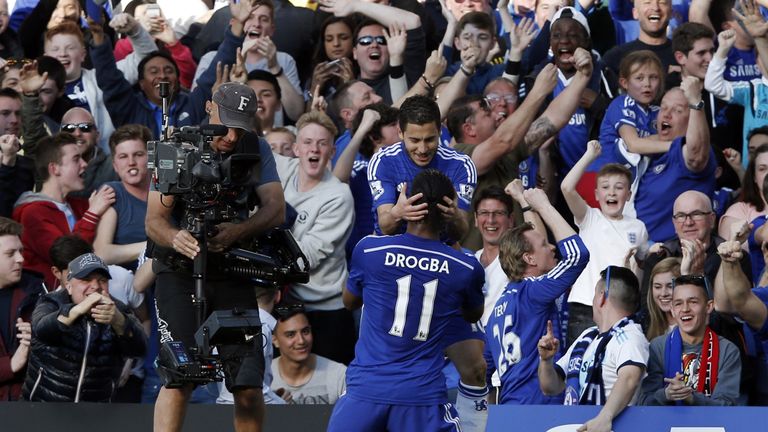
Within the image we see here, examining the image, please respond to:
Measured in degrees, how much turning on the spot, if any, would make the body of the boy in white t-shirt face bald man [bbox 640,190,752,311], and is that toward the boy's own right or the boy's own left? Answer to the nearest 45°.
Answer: approximately 90° to the boy's own left

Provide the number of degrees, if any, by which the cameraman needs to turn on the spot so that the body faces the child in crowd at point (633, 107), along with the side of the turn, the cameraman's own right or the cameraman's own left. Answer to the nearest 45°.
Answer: approximately 135° to the cameraman's own left

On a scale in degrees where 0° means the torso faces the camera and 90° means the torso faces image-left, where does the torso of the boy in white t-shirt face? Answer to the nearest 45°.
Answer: approximately 0°

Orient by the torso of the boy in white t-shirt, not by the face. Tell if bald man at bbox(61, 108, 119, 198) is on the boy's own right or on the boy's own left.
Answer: on the boy's own right

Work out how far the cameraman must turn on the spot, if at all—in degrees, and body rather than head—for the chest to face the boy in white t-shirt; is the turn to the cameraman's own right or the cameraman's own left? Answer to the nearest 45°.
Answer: approximately 135° to the cameraman's own left

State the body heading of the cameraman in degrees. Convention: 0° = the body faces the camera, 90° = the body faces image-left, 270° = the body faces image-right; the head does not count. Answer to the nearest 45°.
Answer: approximately 0°
